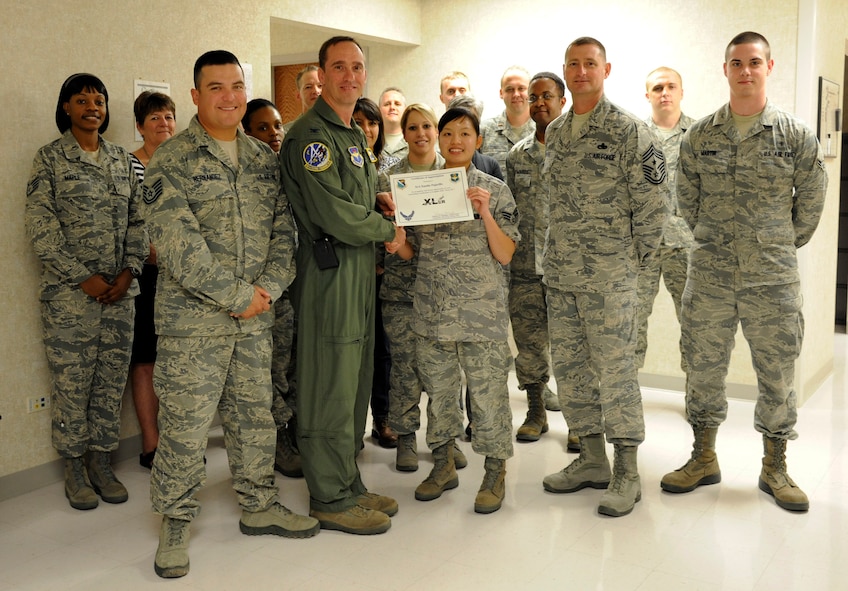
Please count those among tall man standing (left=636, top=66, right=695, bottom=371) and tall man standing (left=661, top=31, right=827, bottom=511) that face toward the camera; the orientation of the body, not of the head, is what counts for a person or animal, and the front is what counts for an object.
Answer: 2

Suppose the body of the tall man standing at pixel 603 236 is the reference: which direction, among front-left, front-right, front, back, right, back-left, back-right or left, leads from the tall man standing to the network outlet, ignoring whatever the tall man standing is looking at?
front-right

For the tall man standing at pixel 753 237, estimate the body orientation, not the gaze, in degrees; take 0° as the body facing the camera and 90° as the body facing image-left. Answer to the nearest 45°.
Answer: approximately 0°
